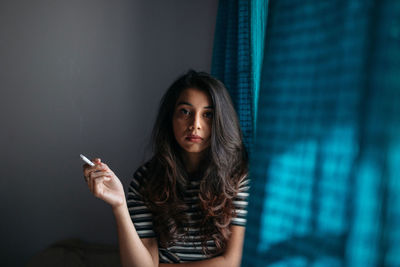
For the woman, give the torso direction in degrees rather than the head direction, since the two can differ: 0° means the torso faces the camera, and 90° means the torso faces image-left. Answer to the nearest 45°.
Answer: approximately 0°

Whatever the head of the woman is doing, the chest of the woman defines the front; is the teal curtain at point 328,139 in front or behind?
in front
